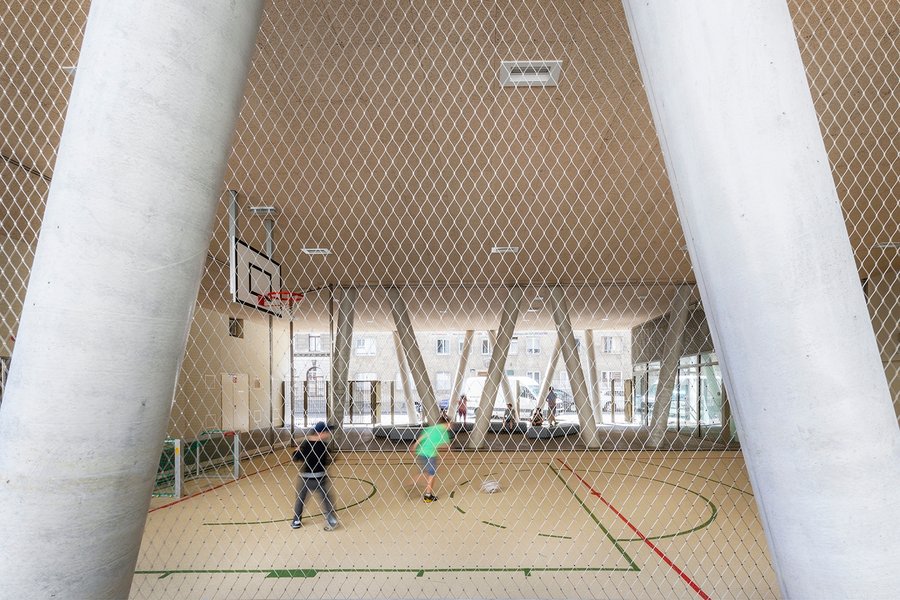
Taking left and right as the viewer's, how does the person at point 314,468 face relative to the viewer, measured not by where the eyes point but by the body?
facing away from the viewer and to the right of the viewer

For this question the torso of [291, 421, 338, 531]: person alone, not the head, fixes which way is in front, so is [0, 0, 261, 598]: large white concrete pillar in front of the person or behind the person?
behind

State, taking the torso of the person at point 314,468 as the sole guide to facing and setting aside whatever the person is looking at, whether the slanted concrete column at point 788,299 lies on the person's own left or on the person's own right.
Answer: on the person's own right

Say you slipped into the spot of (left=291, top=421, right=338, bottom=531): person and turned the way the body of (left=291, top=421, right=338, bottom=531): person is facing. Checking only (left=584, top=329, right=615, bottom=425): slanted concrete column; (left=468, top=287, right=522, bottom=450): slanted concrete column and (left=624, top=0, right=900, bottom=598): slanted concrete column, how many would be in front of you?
2

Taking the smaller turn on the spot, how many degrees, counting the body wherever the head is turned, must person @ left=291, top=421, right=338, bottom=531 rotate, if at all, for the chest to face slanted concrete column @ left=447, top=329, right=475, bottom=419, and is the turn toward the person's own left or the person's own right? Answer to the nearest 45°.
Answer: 0° — they already face it

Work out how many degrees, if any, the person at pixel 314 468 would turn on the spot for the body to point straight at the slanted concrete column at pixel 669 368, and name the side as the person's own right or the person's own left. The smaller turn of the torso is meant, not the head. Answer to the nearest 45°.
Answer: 0° — they already face it

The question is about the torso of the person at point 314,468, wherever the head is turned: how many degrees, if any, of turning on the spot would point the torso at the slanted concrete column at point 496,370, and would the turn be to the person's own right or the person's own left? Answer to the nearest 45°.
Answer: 0° — they already face it

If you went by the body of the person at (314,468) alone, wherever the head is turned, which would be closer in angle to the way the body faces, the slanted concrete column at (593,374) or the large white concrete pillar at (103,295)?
the slanted concrete column
